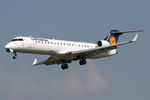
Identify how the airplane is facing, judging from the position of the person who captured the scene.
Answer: facing the viewer and to the left of the viewer
